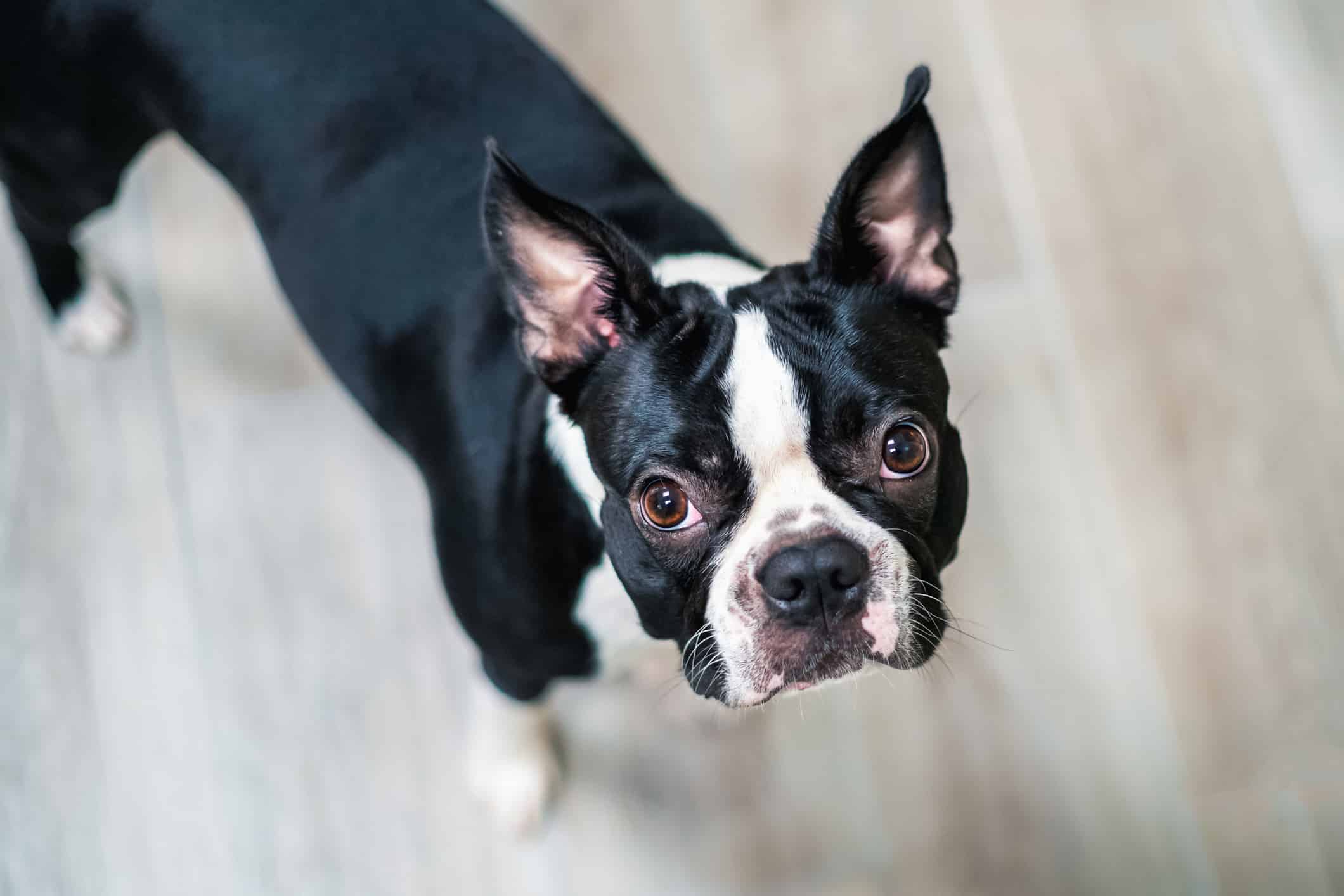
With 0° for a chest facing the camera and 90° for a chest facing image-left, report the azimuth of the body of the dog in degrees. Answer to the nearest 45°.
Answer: approximately 315°
